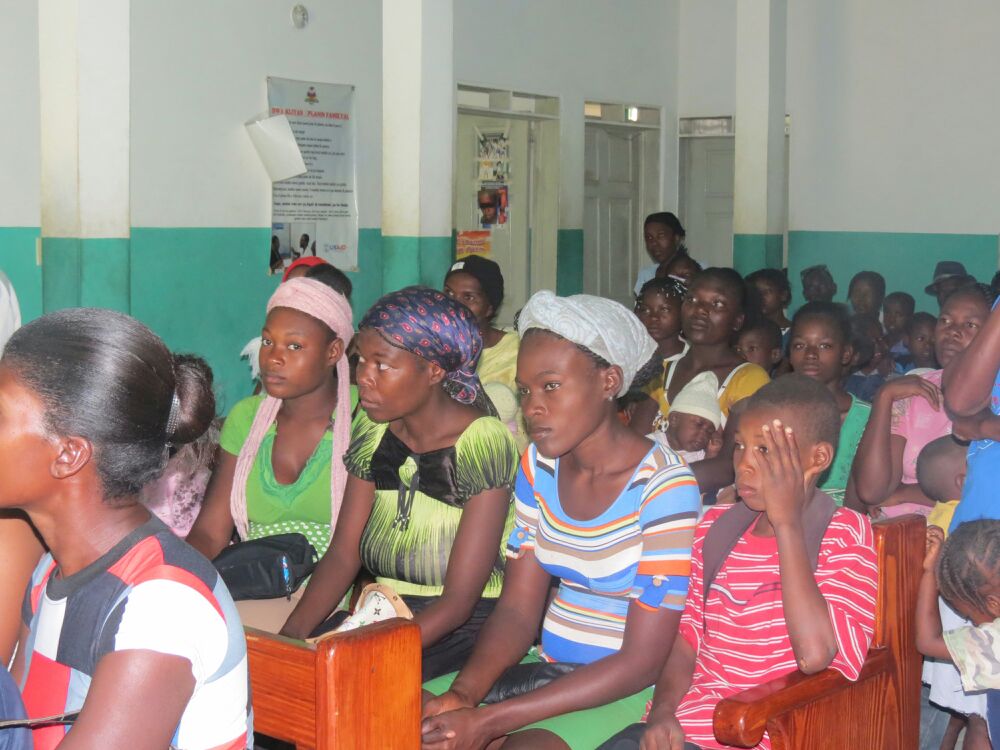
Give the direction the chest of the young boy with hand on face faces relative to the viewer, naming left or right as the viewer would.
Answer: facing the viewer and to the left of the viewer

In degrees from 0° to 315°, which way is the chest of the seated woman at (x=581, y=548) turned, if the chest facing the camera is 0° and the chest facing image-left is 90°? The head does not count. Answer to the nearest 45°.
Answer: approximately 45°

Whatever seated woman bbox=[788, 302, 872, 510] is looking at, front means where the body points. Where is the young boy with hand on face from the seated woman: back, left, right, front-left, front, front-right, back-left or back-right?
front-left

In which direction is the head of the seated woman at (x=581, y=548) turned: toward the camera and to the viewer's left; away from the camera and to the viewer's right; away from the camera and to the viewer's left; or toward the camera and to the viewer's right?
toward the camera and to the viewer's left

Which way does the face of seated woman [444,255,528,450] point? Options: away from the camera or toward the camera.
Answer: toward the camera

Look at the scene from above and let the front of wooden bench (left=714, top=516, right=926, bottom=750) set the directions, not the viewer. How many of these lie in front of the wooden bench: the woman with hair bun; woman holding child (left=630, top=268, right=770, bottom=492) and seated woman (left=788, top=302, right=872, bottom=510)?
1

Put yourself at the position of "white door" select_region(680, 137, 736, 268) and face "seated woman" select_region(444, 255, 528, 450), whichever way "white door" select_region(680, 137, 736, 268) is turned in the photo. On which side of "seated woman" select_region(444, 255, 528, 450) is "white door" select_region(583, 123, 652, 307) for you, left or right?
right

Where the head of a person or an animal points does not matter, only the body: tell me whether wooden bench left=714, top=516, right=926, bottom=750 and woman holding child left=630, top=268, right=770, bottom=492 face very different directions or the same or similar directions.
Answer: same or similar directions

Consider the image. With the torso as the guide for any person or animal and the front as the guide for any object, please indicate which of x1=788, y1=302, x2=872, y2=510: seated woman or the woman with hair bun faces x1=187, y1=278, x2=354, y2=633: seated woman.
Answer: x1=788, y1=302, x2=872, y2=510: seated woman
